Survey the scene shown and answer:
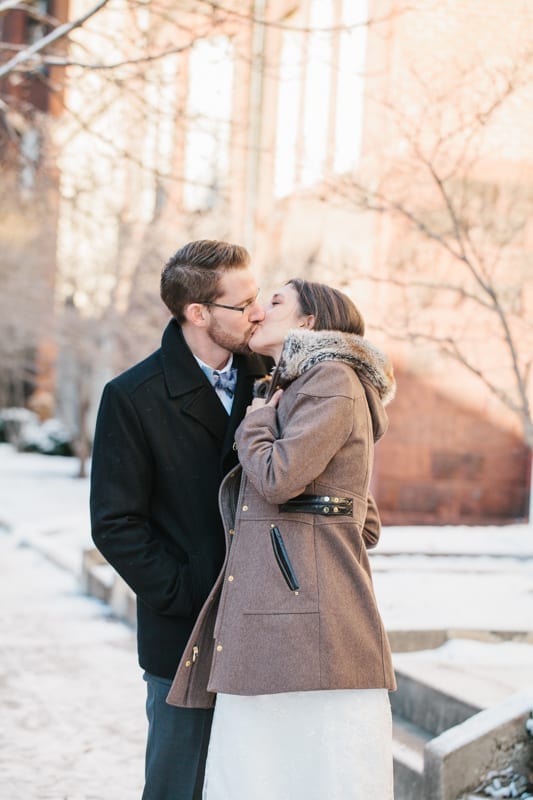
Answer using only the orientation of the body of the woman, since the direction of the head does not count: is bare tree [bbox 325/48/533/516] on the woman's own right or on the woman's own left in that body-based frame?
on the woman's own right

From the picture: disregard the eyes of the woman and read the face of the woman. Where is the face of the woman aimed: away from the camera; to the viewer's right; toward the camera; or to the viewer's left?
to the viewer's left

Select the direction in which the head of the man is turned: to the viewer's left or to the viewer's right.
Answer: to the viewer's right

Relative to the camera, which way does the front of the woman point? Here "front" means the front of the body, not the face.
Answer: to the viewer's left

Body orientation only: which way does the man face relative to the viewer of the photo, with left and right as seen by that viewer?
facing the viewer and to the right of the viewer

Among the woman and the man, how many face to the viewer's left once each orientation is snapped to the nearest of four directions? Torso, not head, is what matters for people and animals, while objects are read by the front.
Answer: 1
